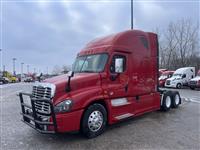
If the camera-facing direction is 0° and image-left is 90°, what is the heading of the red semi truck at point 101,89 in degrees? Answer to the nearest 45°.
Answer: approximately 45°

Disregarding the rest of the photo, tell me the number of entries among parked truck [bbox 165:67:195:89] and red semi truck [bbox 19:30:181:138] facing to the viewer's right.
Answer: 0

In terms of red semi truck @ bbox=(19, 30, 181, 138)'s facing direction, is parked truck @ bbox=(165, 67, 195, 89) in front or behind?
behind

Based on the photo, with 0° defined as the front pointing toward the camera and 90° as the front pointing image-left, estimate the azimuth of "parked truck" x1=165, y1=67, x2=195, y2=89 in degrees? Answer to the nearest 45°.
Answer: approximately 45°

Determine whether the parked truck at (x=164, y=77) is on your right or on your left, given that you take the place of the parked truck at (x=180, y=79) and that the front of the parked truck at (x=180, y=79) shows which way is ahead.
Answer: on your right

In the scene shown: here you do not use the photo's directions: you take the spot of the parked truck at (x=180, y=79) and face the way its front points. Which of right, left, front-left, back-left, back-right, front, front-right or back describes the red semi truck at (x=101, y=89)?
front-left

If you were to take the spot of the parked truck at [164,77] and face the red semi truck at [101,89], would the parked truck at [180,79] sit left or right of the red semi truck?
left
